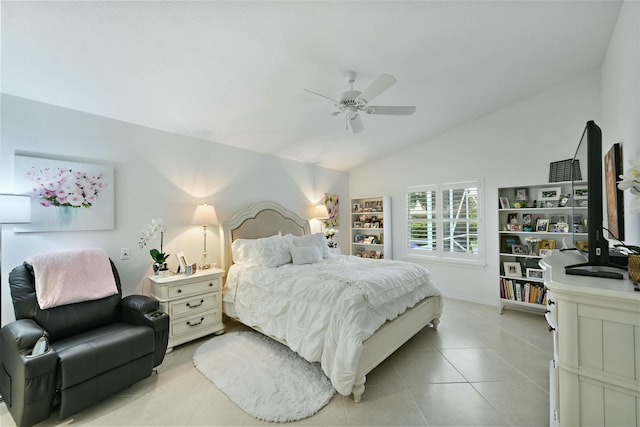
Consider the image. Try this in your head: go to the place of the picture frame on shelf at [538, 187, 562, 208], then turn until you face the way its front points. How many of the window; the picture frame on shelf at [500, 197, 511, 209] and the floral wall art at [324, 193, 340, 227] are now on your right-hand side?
3

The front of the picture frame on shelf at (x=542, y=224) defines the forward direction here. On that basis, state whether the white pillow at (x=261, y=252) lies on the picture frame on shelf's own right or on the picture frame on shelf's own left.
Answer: on the picture frame on shelf's own right

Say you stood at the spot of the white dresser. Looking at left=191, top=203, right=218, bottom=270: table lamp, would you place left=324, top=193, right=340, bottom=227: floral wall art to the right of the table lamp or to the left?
right

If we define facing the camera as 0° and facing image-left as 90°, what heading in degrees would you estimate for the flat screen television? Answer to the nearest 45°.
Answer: approximately 90°

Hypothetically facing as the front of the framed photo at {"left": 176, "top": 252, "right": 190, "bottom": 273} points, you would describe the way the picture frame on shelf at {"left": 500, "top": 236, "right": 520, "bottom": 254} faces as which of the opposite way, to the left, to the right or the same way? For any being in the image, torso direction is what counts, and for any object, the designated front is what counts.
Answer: to the right
